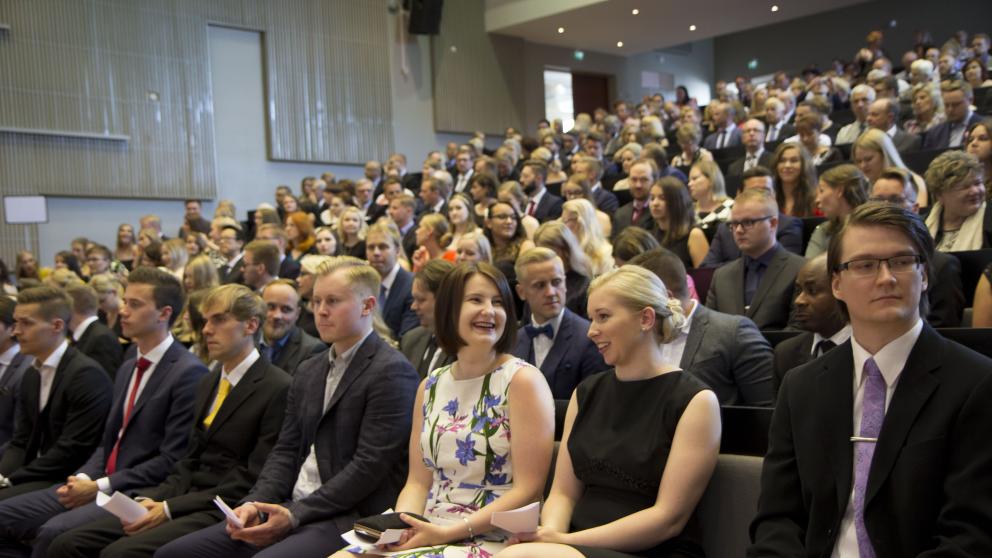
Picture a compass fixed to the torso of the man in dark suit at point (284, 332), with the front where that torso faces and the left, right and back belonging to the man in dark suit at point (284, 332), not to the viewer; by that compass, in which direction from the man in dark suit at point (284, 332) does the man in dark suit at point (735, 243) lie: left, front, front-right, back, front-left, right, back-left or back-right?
back-left

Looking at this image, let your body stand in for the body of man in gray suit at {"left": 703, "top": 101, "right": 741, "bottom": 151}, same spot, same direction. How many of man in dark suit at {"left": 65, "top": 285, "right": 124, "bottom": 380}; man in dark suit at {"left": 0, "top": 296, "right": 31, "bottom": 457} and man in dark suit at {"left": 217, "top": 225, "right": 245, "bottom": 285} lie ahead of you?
3

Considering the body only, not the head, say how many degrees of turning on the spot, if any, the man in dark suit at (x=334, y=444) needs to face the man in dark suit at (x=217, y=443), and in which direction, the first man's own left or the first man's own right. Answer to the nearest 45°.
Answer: approximately 90° to the first man's own right

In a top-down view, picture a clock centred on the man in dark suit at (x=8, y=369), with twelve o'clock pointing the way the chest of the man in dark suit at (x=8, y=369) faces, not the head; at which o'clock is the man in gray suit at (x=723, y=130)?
the man in gray suit at (x=723, y=130) is roughly at 7 o'clock from the man in dark suit at (x=8, y=369).

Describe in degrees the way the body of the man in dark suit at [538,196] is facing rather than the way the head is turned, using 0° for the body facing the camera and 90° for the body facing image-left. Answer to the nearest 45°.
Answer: approximately 45°
